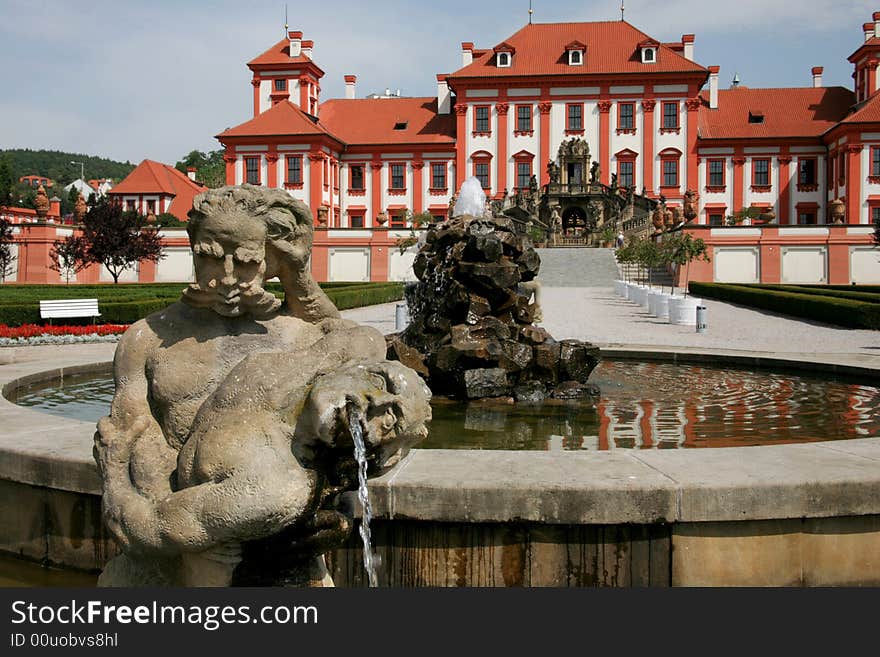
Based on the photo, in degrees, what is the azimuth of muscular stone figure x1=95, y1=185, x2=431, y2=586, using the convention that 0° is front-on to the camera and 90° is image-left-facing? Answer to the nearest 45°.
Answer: approximately 0°

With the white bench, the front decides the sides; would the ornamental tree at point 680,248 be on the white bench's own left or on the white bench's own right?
on the white bench's own left

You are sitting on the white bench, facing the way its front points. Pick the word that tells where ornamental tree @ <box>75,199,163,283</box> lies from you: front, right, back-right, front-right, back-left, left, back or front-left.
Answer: back

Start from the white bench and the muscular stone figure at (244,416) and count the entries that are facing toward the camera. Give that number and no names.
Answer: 2

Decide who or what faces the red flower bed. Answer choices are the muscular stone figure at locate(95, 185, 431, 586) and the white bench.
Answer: the white bench

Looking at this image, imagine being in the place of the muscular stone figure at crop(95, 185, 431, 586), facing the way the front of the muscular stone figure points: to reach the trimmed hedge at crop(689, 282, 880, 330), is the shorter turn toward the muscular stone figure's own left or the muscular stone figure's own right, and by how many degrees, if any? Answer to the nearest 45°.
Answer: approximately 135° to the muscular stone figure's own left

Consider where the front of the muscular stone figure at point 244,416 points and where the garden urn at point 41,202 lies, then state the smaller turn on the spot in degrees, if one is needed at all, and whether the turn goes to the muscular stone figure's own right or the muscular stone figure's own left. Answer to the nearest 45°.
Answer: approximately 180°

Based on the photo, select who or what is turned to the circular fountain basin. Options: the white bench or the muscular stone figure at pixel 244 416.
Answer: the white bench

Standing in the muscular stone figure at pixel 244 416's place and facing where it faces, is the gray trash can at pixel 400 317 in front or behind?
behind

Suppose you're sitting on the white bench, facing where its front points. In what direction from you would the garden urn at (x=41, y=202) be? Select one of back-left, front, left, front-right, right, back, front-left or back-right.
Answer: back
